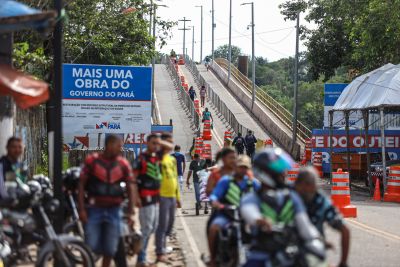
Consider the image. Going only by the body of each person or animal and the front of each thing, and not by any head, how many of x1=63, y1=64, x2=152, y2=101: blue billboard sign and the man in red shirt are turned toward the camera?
2

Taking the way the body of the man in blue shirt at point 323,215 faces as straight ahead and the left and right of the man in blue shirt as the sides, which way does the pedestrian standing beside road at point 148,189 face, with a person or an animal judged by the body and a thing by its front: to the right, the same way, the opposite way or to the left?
the same way

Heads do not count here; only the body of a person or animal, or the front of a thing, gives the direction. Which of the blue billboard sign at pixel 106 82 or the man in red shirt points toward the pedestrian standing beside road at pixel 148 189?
the blue billboard sign

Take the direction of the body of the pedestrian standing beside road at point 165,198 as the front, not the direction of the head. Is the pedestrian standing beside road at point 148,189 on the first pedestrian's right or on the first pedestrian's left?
on the first pedestrian's right

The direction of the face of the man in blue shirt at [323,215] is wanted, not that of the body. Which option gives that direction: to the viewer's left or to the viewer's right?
to the viewer's left

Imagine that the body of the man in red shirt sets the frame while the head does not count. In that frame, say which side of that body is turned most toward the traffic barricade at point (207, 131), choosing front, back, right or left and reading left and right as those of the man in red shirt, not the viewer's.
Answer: back

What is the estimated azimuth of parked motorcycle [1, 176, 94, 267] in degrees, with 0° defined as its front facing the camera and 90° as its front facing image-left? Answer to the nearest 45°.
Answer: approximately 315°

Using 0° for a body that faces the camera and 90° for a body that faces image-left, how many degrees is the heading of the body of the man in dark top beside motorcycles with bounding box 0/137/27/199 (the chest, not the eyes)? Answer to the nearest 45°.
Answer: approximately 315°
